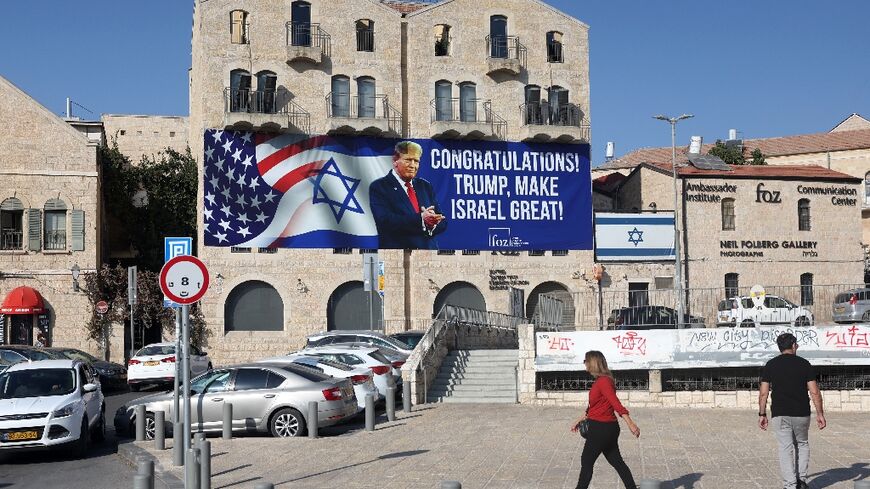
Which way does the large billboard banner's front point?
toward the camera

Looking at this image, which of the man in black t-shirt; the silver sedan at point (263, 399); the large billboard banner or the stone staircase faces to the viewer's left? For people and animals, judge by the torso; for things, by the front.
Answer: the silver sedan

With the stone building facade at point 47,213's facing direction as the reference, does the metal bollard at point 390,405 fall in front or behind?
in front

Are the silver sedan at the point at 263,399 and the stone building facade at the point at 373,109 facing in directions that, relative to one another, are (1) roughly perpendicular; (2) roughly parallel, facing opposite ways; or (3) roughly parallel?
roughly perpendicular

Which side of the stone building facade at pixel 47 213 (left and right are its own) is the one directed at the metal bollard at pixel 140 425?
front

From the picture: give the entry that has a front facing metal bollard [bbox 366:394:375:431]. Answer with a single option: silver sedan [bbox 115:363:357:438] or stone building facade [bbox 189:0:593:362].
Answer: the stone building facade

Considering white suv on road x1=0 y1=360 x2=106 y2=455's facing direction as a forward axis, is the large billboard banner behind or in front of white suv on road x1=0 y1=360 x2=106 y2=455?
behind

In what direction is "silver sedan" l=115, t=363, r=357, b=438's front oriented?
to the viewer's left

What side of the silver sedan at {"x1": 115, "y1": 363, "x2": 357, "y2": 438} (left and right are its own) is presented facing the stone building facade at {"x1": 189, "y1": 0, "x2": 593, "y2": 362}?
right

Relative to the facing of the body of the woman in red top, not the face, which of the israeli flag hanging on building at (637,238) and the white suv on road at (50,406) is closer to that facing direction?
the white suv on road

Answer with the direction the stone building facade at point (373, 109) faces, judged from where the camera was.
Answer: facing the viewer

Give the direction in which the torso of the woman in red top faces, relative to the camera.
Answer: to the viewer's left

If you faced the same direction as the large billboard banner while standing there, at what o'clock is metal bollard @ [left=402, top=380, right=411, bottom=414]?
The metal bollard is roughly at 12 o'clock from the large billboard banner.

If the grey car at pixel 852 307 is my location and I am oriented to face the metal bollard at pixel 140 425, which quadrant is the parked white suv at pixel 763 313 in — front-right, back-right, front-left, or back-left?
front-right

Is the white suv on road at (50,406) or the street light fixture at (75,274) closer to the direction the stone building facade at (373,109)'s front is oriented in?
the white suv on road
